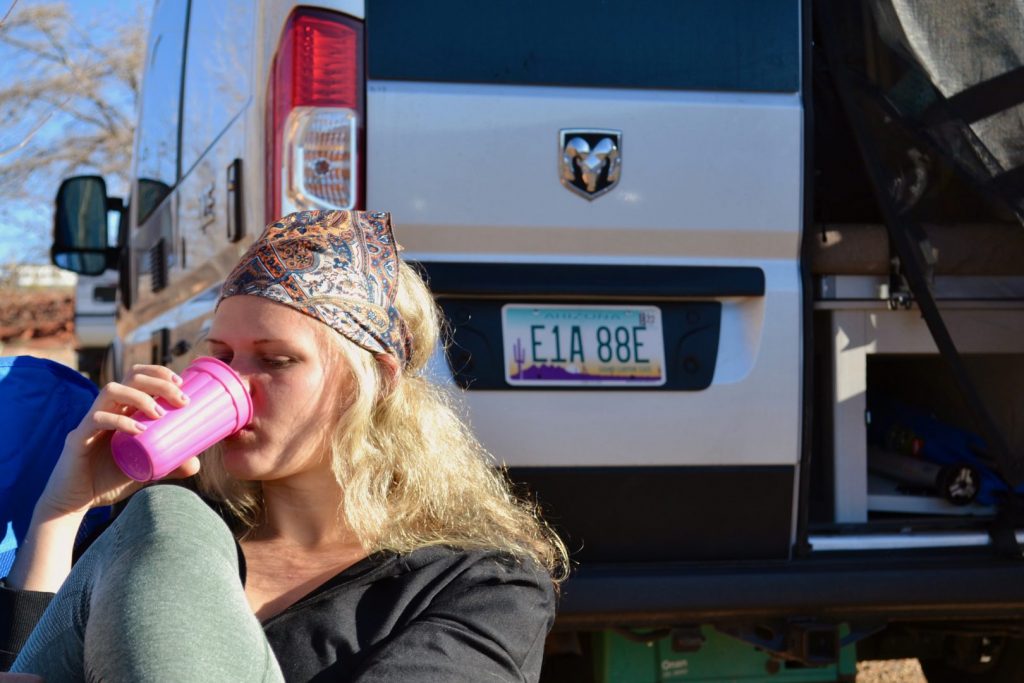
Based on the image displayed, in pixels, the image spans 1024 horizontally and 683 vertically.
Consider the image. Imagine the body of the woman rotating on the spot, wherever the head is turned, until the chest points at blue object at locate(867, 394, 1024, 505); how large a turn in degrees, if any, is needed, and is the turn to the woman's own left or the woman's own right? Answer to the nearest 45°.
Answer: approximately 180°

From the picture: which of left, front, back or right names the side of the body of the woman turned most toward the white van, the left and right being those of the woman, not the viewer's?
back

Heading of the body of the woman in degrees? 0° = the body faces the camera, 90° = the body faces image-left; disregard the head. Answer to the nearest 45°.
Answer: approximately 45°

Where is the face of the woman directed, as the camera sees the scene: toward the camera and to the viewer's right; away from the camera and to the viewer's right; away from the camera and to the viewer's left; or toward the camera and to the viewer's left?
toward the camera and to the viewer's left

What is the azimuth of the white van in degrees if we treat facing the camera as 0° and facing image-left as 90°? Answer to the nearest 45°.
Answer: approximately 180°

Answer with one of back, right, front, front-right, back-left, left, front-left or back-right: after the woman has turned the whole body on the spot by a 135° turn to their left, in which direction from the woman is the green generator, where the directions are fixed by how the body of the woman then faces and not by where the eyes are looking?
front-left

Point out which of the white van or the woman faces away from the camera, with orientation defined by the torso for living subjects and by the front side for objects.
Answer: the white van

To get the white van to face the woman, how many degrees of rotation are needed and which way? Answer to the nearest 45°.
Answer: approximately 135° to its left
